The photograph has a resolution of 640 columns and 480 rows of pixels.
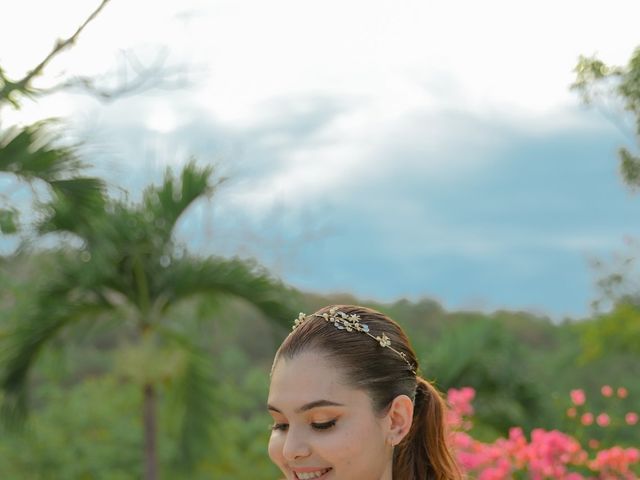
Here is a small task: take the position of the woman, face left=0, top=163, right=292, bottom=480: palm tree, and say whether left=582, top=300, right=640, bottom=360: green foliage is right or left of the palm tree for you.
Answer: right
